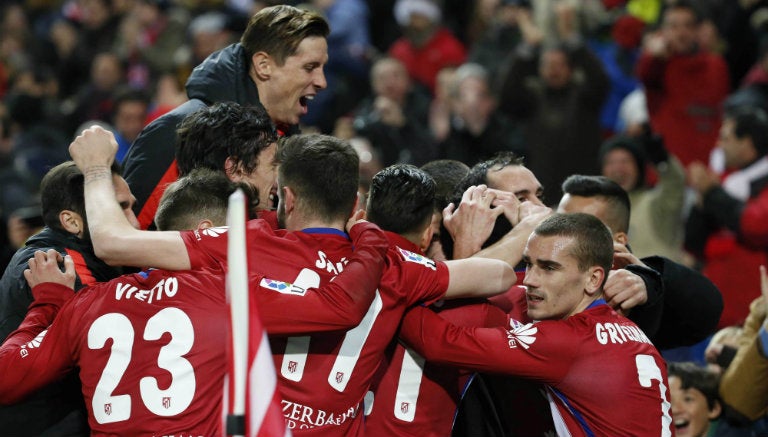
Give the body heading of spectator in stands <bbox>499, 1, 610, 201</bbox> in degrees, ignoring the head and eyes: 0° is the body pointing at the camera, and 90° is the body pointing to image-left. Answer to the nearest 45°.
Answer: approximately 0°

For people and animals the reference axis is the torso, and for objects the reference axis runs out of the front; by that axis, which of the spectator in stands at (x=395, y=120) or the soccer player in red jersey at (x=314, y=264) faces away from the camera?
the soccer player in red jersey

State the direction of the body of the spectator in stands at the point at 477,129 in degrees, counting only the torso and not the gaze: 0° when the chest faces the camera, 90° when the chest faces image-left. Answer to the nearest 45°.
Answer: approximately 0°

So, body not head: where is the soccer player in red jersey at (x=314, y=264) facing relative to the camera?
away from the camera

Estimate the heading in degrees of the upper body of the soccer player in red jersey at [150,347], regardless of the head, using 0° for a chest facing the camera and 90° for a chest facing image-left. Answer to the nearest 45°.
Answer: approximately 180°

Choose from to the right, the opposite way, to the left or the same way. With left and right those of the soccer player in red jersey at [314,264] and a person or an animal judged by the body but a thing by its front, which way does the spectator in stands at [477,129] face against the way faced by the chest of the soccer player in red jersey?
the opposite way

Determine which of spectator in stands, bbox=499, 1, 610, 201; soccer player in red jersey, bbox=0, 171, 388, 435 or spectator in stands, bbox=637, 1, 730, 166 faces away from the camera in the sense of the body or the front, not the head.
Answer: the soccer player in red jersey

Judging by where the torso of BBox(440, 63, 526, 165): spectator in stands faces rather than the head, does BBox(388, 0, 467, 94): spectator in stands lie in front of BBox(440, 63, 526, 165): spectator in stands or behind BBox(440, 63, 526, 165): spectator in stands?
behind

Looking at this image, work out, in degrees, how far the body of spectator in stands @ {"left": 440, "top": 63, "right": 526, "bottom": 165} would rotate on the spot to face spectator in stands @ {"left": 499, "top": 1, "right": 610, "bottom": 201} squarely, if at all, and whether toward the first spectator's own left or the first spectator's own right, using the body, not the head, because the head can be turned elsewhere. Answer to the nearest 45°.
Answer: approximately 135° to the first spectator's own left

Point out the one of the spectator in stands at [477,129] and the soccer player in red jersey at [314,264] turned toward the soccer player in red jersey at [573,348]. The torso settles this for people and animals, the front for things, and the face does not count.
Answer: the spectator in stands

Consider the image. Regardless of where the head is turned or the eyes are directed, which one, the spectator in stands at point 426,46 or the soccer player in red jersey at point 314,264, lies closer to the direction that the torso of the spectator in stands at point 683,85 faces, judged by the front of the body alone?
the soccer player in red jersey
